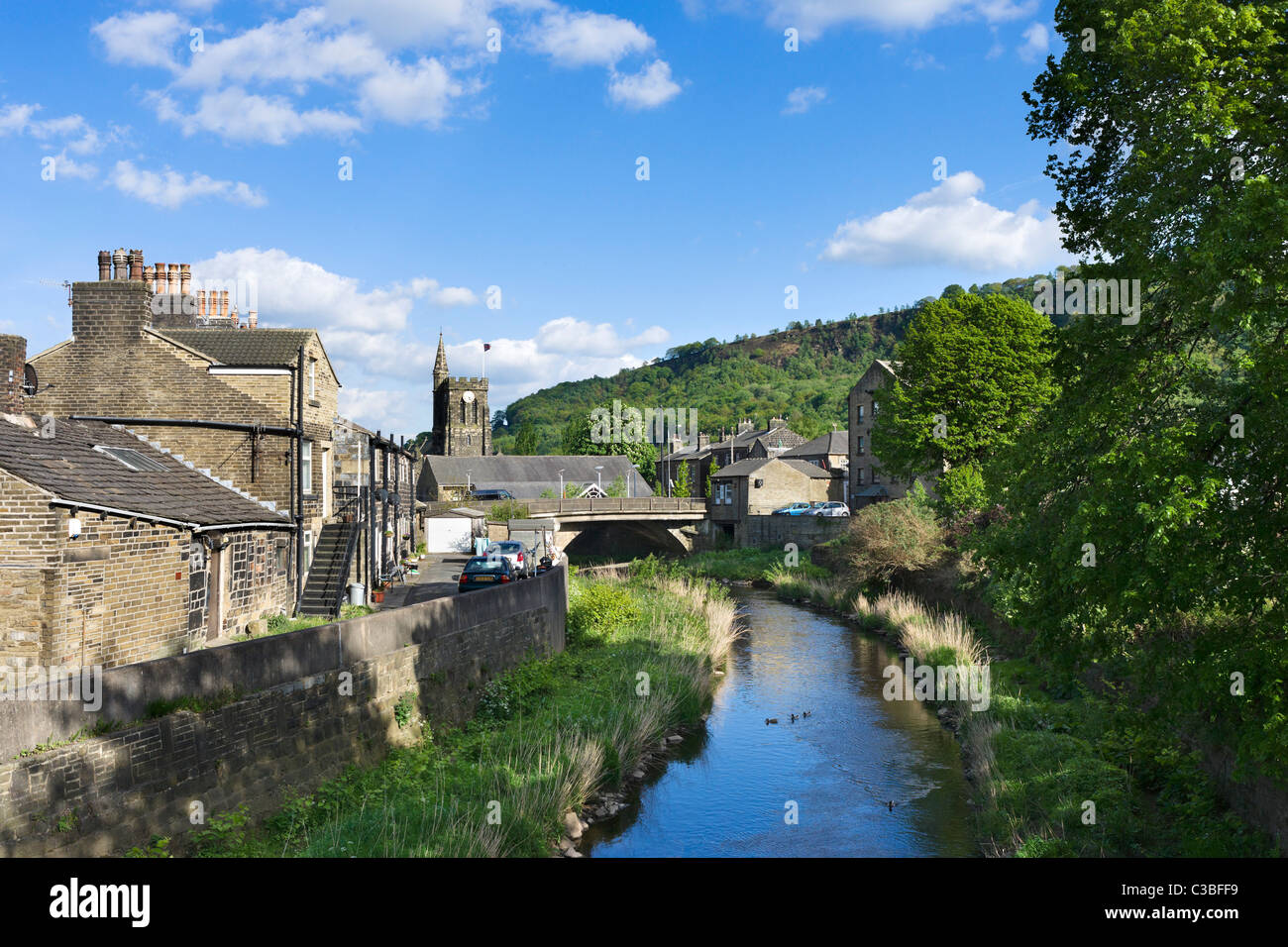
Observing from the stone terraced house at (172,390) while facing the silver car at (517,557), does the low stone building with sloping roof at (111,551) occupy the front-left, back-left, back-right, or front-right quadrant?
back-right

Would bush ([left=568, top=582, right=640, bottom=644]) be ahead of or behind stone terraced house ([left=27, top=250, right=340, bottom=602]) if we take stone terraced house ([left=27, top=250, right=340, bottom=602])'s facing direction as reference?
ahead

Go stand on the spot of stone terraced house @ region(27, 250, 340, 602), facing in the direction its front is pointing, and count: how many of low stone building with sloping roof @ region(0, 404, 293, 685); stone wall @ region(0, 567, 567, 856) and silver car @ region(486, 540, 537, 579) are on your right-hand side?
2

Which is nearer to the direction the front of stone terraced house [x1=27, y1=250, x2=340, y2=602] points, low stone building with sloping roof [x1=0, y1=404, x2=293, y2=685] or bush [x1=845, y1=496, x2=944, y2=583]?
the bush

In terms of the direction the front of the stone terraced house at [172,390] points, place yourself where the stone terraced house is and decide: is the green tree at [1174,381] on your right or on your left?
on your right

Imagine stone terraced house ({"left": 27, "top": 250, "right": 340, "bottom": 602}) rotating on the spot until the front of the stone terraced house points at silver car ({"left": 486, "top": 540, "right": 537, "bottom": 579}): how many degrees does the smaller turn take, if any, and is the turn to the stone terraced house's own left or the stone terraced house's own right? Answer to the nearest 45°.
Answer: approximately 45° to the stone terraced house's own left

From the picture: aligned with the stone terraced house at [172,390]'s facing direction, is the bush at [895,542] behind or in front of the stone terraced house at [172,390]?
in front

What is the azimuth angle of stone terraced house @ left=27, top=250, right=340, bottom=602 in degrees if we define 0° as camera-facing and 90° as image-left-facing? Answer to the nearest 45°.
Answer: approximately 270°

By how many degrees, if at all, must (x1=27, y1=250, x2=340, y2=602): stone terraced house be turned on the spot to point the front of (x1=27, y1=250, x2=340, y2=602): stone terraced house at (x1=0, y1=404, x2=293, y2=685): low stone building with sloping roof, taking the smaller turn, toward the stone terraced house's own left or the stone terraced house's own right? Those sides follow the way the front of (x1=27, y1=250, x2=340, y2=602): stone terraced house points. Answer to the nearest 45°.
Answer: approximately 90° to the stone terraced house's own right

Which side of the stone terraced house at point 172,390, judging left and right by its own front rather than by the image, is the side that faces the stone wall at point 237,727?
right

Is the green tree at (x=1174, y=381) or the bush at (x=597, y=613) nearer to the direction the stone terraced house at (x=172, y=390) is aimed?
the bush

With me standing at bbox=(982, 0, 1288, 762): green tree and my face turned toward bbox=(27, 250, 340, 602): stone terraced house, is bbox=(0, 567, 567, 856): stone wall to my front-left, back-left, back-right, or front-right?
front-left
